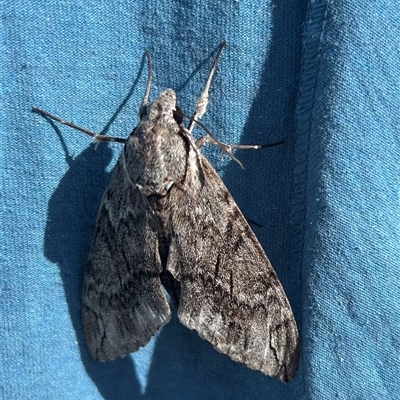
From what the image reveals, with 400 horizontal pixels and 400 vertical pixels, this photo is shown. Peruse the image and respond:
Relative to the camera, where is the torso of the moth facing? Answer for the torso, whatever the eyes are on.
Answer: away from the camera
